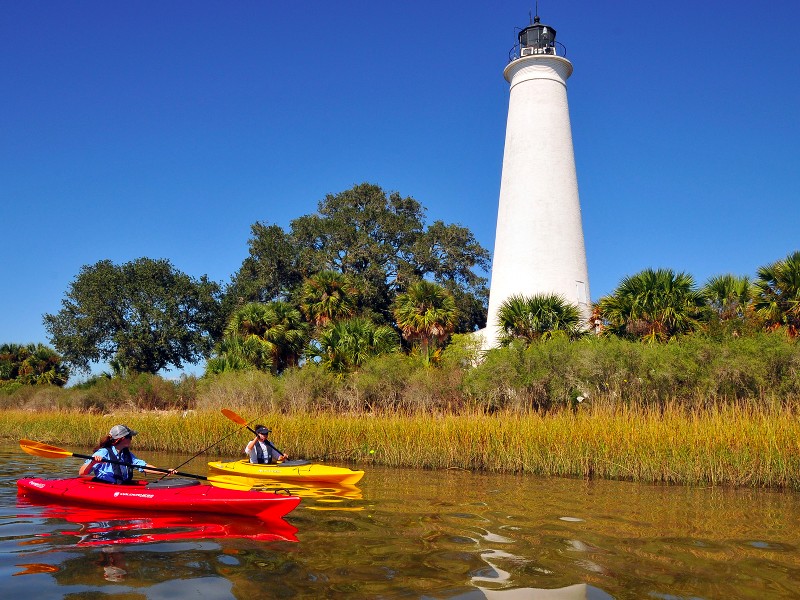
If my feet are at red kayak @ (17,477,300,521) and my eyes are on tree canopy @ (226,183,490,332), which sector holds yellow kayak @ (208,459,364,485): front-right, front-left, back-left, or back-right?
front-right

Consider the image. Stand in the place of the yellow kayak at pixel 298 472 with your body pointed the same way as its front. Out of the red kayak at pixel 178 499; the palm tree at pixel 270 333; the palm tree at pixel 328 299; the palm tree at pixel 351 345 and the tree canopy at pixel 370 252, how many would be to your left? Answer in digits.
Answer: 4

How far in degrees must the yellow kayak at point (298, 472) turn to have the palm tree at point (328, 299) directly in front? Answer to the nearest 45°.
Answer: approximately 90° to its left

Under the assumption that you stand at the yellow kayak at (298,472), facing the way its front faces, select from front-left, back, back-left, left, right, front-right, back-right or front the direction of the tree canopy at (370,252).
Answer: left

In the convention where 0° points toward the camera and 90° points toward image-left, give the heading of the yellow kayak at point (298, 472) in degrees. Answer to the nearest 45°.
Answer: approximately 270°

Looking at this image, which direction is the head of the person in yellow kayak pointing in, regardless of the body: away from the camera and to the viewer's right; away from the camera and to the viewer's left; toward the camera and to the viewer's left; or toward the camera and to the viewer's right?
toward the camera and to the viewer's right

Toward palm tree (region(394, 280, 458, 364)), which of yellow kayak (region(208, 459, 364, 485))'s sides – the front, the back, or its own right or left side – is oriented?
left

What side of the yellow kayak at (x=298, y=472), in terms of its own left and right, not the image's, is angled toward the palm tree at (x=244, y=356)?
left

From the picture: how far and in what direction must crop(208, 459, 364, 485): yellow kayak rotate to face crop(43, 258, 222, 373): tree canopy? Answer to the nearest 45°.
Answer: approximately 90° to its left

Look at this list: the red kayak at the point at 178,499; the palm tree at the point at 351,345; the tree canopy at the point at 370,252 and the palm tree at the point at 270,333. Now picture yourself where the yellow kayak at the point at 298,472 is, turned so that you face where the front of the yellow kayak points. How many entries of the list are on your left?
3

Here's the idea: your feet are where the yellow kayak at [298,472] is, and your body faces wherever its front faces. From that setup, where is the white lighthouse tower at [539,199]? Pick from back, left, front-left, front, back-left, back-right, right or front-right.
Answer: front-left

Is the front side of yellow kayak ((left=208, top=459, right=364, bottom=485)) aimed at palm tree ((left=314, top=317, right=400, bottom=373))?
no

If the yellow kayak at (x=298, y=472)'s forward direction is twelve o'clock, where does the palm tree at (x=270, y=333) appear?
The palm tree is roughly at 9 o'clock from the yellow kayak.

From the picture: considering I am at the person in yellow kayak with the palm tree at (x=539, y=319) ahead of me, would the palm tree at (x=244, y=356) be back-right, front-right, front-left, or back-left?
front-left

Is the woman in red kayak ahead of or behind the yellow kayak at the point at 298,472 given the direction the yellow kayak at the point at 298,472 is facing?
behind

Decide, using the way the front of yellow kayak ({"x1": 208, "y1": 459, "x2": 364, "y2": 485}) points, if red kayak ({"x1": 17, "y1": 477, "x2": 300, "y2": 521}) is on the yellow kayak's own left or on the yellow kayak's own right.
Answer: on the yellow kayak's own right
